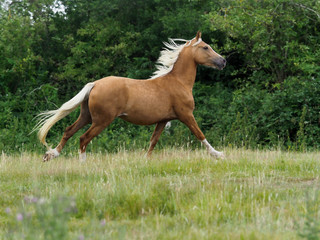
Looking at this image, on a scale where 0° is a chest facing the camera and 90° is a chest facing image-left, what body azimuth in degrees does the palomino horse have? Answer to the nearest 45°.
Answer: approximately 270°
